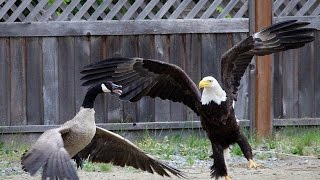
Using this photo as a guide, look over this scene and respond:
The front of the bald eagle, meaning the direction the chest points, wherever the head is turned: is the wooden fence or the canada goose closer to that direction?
the canada goose

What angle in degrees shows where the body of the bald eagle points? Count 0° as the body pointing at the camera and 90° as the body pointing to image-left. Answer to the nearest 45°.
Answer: approximately 45°
